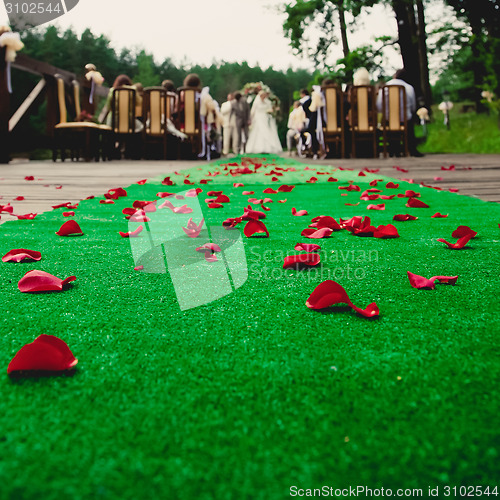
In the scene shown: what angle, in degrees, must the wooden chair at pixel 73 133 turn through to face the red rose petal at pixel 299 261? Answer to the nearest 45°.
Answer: approximately 90° to its right

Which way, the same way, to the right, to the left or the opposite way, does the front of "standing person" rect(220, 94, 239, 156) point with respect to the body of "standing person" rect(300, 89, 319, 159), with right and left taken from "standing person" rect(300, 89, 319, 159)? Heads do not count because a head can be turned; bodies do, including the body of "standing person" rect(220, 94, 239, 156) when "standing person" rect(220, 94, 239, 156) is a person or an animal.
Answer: the opposite way

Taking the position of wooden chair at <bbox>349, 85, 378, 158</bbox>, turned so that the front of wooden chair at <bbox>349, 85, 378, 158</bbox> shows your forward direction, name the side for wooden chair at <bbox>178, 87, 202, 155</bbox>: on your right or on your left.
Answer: on your left

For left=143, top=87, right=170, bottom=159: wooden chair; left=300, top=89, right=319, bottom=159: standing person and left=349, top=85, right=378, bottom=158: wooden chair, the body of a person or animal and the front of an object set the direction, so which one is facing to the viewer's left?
the standing person

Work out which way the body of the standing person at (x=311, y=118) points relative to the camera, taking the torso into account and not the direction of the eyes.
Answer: to the viewer's left

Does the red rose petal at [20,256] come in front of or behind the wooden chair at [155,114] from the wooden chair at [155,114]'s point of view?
behind

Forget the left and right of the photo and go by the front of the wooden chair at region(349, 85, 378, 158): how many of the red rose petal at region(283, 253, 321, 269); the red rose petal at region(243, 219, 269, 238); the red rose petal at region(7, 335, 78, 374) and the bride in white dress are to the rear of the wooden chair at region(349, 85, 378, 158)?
3

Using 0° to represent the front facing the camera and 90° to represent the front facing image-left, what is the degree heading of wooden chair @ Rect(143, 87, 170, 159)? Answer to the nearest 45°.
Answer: approximately 180°

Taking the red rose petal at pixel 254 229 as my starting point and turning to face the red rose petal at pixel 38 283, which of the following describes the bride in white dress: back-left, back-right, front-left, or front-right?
back-right

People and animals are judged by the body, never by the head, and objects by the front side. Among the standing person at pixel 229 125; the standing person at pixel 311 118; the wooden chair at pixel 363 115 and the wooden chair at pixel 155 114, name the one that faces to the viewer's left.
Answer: the standing person at pixel 311 118
